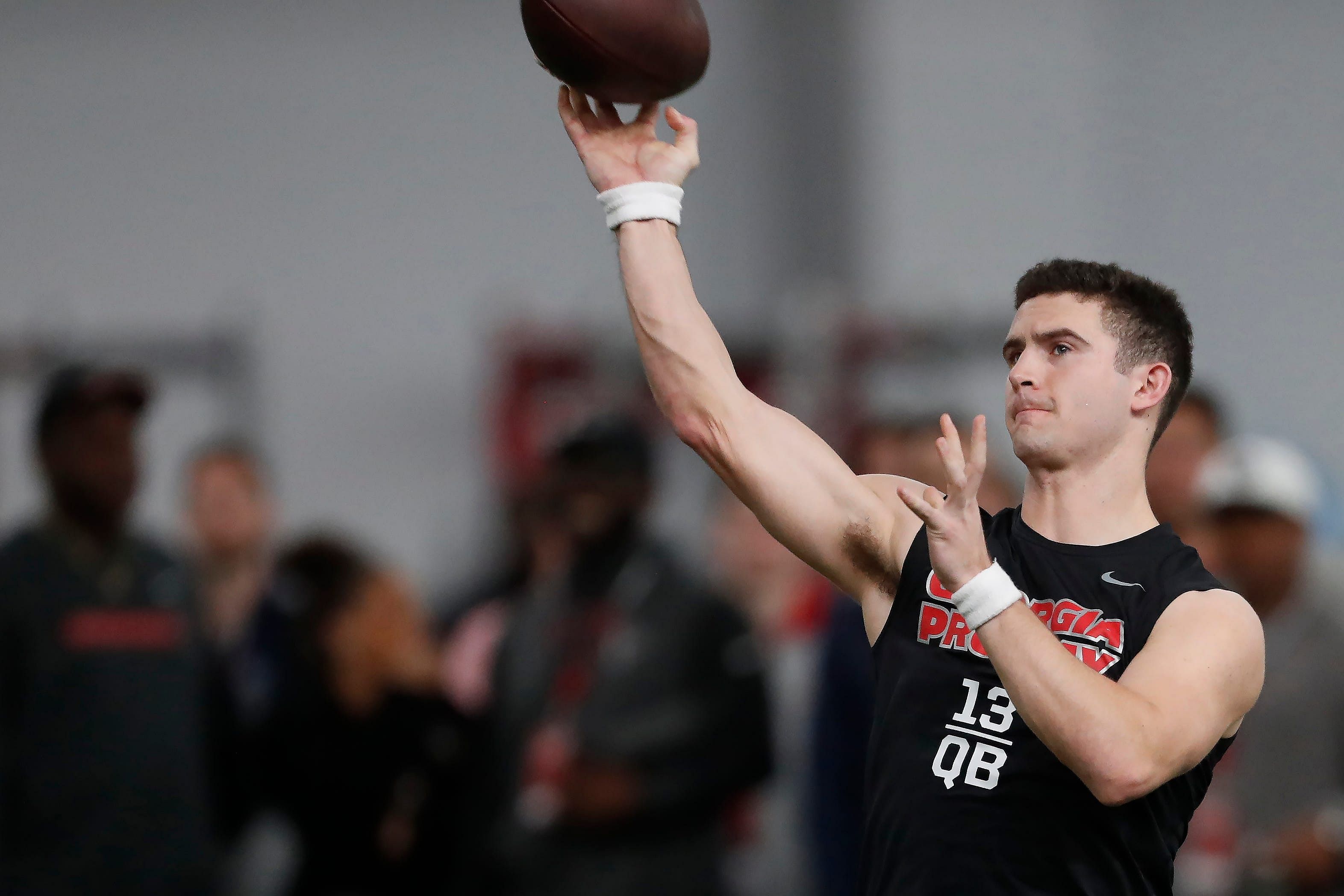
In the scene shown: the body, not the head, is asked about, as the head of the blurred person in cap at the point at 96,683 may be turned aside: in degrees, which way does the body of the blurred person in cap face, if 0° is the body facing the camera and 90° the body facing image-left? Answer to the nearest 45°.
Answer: approximately 315°

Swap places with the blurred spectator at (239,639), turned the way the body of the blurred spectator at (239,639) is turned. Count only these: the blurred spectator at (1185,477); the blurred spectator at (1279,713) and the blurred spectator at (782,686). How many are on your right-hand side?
0

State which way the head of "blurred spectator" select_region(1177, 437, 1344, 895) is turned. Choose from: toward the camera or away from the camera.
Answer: toward the camera

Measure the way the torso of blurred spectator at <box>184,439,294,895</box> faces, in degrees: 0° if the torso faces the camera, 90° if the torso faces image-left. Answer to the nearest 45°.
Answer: approximately 0°

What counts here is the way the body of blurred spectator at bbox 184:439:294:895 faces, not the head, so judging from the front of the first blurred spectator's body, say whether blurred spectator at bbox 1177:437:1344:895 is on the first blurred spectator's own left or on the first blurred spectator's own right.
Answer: on the first blurred spectator's own left

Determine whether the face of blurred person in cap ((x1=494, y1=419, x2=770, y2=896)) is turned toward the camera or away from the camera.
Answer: toward the camera

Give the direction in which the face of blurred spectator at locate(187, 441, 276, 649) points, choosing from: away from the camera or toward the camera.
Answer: toward the camera

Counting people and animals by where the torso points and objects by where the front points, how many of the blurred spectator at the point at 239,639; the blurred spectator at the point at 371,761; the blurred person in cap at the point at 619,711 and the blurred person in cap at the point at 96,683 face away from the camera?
0

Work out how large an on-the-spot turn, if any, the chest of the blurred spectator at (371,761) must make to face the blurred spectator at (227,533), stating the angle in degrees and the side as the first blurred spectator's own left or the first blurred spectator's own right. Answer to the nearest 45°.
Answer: approximately 180°

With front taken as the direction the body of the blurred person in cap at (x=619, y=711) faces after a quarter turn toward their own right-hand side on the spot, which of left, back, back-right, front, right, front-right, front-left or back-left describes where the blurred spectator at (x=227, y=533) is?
front

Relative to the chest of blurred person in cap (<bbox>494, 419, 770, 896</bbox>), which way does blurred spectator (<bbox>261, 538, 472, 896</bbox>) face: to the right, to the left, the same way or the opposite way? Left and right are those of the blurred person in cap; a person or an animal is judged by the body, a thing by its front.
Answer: to the left

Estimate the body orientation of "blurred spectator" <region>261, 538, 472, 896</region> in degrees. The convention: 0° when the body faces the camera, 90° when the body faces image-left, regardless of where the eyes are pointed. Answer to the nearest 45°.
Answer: approximately 315°

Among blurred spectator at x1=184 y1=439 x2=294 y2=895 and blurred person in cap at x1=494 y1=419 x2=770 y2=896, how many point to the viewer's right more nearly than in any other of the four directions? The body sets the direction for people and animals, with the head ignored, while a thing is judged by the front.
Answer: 0
